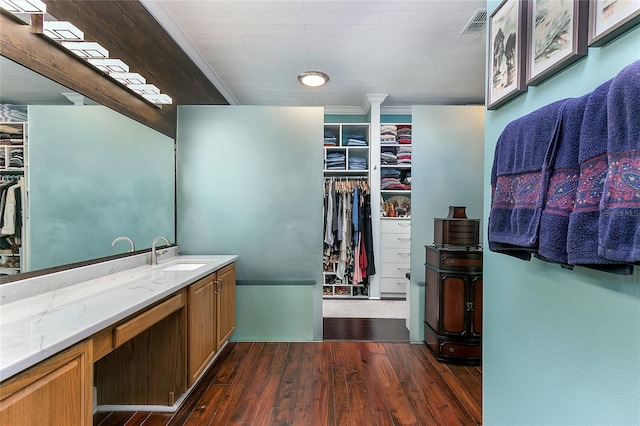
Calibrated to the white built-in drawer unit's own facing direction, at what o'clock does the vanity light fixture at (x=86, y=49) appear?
The vanity light fixture is roughly at 1 o'clock from the white built-in drawer unit.

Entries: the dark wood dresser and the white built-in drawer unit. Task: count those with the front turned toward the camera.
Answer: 2

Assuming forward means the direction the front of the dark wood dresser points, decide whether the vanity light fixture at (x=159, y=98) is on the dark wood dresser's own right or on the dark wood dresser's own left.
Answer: on the dark wood dresser's own right

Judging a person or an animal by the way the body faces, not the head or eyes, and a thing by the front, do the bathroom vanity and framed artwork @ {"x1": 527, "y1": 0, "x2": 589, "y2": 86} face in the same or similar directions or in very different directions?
very different directions

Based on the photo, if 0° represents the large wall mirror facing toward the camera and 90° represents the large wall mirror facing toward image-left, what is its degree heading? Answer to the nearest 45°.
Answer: approximately 315°

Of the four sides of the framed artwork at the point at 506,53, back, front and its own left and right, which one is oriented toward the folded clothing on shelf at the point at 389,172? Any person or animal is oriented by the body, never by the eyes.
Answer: right

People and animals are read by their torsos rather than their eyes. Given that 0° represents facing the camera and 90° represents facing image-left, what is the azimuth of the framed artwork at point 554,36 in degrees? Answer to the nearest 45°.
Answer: approximately 45°

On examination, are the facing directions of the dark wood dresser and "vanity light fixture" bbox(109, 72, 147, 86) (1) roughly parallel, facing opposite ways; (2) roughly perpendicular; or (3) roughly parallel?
roughly perpendicular

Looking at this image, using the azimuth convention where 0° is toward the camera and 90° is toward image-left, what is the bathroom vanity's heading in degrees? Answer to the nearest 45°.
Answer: approximately 315°

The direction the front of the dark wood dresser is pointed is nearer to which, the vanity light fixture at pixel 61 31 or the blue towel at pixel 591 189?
the blue towel
